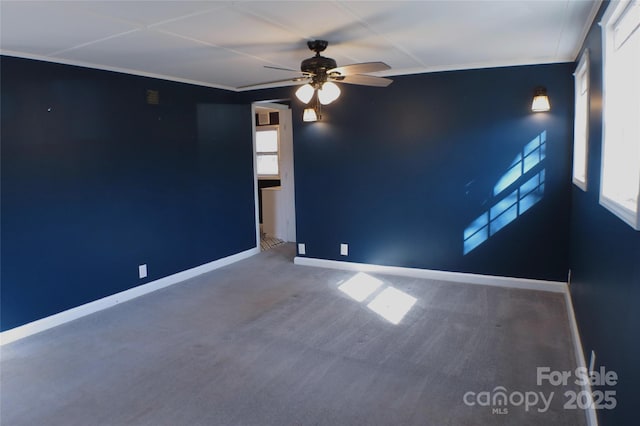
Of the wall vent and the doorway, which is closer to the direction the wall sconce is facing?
the wall vent

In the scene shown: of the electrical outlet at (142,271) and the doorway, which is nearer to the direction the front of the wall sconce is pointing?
the electrical outlet

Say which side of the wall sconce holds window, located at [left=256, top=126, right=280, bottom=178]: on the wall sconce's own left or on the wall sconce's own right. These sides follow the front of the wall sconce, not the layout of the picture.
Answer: on the wall sconce's own right

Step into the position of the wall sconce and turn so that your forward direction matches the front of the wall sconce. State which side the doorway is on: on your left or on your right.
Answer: on your right

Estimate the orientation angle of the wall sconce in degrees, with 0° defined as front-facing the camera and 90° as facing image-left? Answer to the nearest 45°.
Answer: approximately 0°

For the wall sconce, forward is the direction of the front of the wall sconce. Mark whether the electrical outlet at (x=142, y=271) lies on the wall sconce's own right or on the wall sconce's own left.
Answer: on the wall sconce's own right

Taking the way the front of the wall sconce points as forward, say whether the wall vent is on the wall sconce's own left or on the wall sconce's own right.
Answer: on the wall sconce's own right
